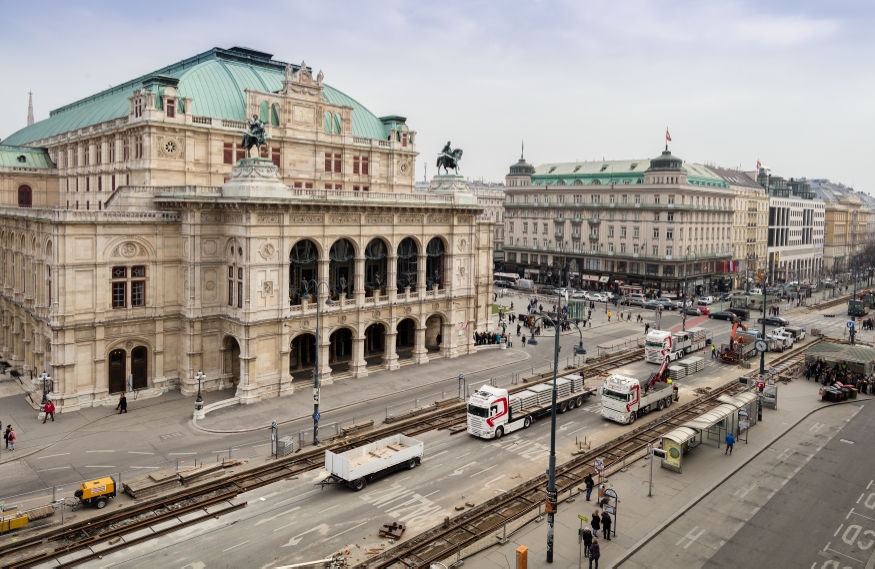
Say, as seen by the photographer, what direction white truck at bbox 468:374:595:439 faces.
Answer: facing the viewer and to the left of the viewer

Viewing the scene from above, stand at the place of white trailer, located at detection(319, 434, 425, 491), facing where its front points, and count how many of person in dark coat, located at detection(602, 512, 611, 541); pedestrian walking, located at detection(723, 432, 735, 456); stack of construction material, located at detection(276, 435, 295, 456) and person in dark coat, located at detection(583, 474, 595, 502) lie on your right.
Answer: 1

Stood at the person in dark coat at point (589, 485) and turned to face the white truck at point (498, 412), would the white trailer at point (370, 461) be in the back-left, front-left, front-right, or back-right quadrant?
front-left

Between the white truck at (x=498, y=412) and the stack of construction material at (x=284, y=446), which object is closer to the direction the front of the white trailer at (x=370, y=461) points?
the stack of construction material

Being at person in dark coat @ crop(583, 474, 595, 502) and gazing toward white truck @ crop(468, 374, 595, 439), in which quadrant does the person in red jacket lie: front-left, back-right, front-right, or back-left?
front-left

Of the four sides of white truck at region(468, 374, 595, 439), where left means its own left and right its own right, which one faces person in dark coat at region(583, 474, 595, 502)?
left

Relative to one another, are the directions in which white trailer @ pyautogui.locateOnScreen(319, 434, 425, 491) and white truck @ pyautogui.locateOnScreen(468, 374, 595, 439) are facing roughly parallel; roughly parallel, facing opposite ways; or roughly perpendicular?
roughly parallel

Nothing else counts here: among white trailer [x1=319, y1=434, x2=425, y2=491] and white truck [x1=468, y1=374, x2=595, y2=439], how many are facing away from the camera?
0

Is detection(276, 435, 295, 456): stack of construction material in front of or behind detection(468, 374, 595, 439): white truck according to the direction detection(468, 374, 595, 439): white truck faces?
in front

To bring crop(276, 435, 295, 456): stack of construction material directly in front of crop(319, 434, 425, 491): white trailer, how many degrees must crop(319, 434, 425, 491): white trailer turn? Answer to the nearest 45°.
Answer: approximately 90° to its right

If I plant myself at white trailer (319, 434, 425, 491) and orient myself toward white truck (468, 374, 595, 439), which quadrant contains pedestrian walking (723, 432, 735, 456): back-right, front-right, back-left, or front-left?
front-right

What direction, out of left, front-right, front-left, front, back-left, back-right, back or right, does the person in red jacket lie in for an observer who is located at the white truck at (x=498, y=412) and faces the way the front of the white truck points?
front-right
